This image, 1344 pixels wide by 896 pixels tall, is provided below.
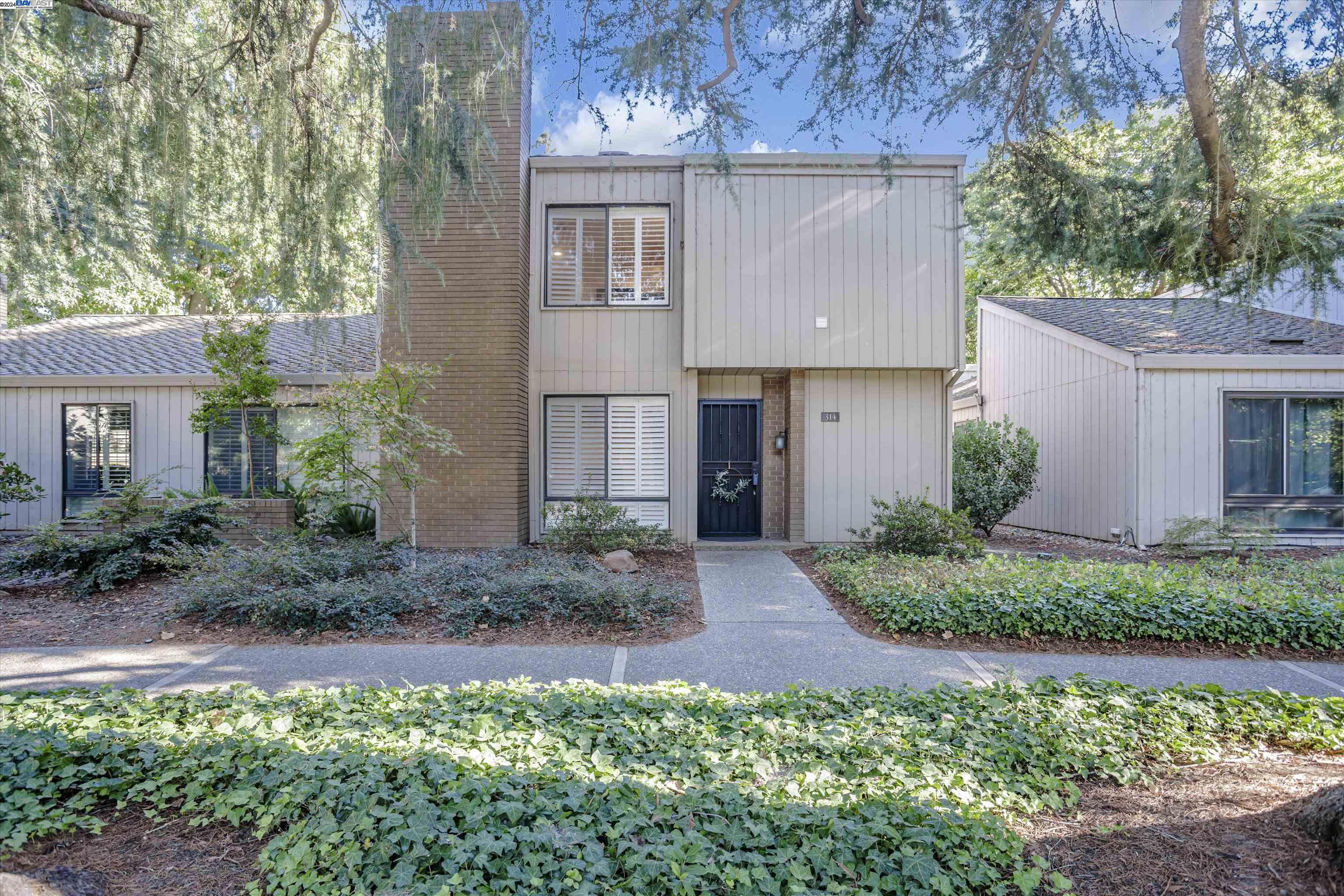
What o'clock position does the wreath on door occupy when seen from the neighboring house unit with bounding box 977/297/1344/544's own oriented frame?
The wreath on door is roughly at 2 o'clock from the neighboring house unit.

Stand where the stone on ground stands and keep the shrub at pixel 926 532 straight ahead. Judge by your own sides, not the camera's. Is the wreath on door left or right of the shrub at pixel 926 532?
left

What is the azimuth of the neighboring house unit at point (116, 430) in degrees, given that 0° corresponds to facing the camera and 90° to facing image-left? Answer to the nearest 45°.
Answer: approximately 0°

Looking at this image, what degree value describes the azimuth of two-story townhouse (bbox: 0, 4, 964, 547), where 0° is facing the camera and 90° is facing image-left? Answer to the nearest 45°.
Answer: approximately 0°

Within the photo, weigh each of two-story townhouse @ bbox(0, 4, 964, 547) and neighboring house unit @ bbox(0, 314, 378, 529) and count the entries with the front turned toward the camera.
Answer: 2

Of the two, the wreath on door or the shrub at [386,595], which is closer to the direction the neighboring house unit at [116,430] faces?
the shrub

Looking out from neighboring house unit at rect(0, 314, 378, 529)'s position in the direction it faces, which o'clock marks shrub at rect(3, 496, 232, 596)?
The shrub is roughly at 12 o'clock from the neighboring house unit.
